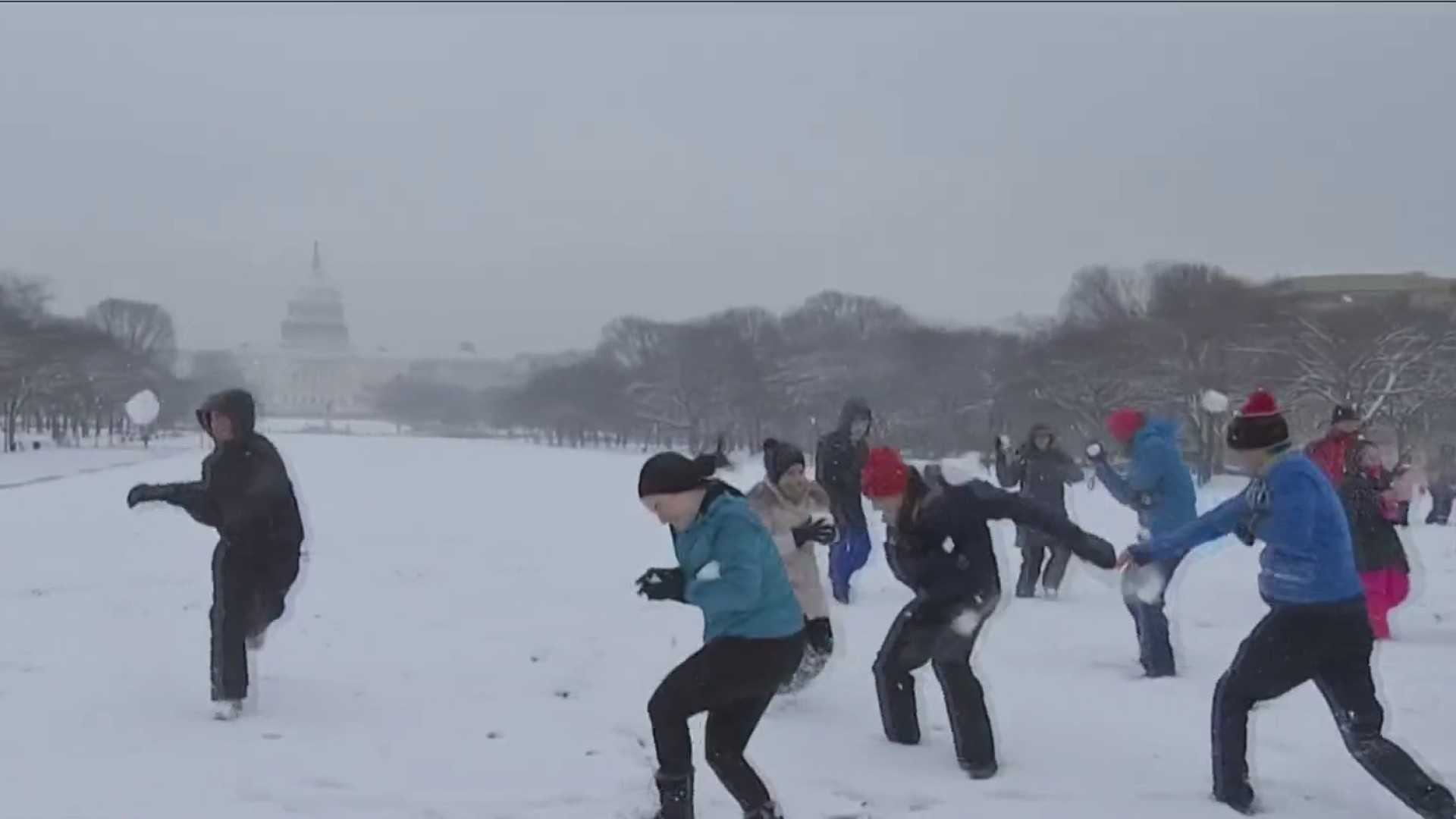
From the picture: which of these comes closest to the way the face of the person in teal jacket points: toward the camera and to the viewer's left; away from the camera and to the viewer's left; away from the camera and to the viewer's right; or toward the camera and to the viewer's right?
toward the camera and to the viewer's left

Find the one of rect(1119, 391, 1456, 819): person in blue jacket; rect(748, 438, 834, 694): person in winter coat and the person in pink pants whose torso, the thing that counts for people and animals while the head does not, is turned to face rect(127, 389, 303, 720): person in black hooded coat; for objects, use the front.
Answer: the person in blue jacket

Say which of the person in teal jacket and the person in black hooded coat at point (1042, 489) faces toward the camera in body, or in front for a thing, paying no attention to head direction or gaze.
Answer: the person in black hooded coat

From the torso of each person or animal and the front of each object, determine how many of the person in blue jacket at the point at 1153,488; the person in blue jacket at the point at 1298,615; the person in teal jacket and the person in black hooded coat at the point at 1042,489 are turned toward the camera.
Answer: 1

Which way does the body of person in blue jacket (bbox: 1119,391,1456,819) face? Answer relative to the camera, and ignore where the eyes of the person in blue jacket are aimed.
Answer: to the viewer's left

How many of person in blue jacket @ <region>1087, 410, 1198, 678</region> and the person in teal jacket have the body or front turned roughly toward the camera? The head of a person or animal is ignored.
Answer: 0

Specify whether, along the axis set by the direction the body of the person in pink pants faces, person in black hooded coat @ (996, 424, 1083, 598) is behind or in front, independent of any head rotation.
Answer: behind

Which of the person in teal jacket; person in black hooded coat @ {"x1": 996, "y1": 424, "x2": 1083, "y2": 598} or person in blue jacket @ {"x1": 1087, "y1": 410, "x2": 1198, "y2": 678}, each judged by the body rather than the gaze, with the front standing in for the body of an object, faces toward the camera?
the person in black hooded coat

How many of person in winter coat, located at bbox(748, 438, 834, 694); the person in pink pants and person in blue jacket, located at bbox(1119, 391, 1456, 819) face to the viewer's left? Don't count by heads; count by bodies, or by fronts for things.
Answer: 1

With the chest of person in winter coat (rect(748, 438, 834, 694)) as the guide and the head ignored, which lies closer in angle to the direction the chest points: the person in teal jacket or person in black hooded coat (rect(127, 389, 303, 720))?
the person in teal jacket

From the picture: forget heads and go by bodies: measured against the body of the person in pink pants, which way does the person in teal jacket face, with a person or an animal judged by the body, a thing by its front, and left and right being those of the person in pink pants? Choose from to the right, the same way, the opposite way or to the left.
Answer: to the right

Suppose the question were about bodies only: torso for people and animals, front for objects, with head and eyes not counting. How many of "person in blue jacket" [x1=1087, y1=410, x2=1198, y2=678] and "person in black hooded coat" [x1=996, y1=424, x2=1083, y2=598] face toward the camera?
1
